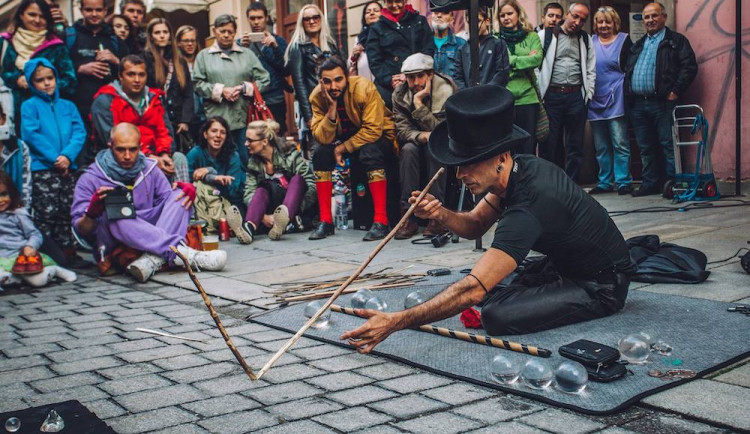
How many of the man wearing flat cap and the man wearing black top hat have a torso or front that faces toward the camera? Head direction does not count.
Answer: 1

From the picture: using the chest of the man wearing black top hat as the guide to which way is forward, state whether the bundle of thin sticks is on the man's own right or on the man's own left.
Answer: on the man's own right

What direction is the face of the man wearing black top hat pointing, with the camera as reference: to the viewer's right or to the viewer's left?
to the viewer's left

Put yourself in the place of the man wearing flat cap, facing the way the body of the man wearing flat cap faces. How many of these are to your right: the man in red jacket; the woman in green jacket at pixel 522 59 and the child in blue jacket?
2

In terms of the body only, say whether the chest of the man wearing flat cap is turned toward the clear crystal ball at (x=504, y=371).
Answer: yes

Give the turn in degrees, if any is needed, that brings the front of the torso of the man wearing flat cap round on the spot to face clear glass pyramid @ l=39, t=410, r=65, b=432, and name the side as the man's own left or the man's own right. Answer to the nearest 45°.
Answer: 0° — they already face it

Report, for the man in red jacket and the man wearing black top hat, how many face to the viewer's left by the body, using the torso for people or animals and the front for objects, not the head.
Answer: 1

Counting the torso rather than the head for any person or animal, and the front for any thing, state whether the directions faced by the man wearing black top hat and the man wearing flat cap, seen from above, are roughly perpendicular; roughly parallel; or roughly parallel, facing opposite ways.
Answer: roughly perpendicular

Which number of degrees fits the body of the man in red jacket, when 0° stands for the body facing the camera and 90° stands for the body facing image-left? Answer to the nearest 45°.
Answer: approximately 315°

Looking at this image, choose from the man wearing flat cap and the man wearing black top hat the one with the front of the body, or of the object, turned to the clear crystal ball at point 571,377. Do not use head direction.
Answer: the man wearing flat cap

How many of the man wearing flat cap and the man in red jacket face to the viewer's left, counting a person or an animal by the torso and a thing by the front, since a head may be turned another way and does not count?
0

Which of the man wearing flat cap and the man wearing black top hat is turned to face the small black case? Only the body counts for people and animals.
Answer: the man wearing flat cap

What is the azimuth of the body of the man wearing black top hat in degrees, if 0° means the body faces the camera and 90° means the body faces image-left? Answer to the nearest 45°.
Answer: approximately 90°
